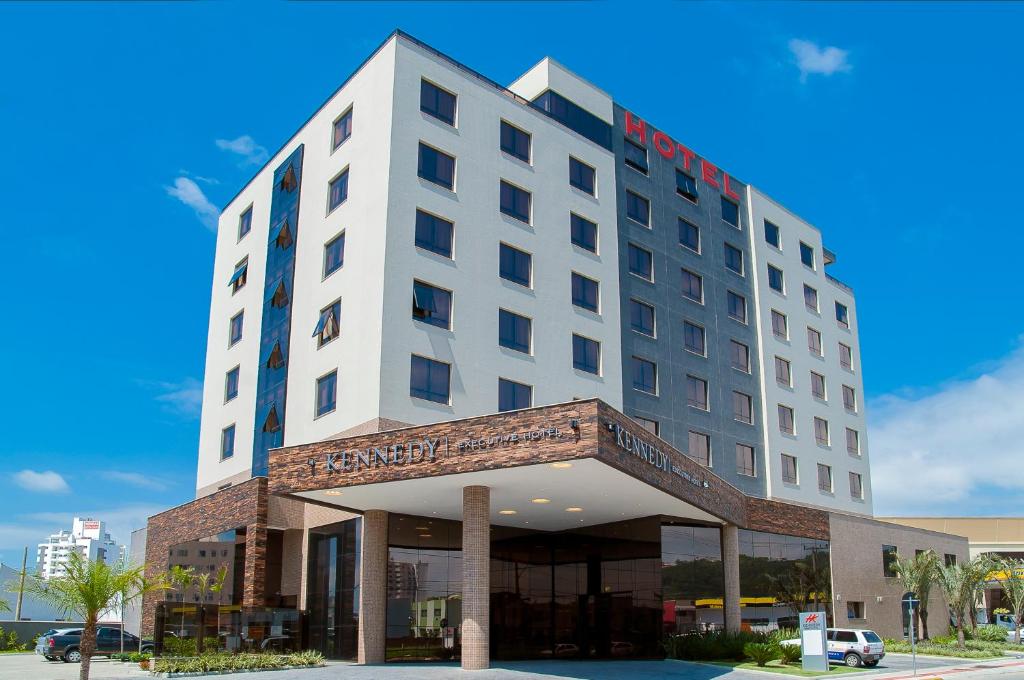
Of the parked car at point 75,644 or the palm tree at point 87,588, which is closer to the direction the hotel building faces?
the palm tree
